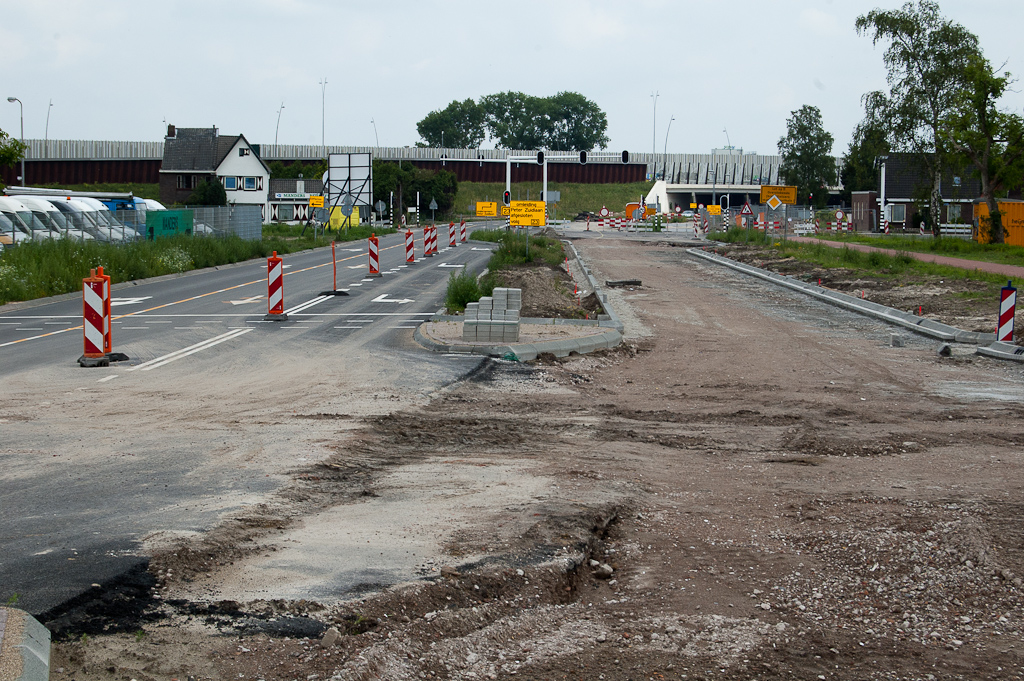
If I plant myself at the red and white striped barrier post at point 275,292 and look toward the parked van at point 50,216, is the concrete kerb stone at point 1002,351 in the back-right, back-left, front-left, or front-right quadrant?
back-right

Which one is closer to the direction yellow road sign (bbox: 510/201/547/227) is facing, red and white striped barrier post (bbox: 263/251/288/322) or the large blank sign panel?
the red and white striped barrier post

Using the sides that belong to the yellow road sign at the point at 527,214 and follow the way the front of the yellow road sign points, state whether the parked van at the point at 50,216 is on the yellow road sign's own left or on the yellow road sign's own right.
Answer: on the yellow road sign's own right

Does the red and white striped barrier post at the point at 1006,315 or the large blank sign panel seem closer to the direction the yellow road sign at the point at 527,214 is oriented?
the red and white striped barrier post

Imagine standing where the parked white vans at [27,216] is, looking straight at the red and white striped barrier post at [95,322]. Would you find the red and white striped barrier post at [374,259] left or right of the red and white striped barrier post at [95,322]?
left

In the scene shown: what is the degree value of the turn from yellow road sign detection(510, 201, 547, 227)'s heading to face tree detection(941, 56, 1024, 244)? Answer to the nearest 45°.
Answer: approximately 135° to its left

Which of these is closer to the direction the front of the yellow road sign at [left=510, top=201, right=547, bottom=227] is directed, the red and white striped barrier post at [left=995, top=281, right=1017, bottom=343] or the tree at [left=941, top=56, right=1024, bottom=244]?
the red and white striped barrier post

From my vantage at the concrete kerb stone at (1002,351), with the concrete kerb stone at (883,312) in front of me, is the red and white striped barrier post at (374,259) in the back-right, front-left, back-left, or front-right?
front-left

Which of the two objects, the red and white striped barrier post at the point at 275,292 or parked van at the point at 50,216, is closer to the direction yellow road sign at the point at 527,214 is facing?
the red and white striped barrier post

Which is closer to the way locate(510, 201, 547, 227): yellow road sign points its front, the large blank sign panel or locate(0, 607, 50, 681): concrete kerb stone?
the concrete kerb stone

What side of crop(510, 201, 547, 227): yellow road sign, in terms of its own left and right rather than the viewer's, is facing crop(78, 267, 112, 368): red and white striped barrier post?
front

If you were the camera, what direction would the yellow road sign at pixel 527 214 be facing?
facing the viewer

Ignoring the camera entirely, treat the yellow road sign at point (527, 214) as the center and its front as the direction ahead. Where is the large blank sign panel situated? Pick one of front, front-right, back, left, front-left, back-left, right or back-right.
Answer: back-right

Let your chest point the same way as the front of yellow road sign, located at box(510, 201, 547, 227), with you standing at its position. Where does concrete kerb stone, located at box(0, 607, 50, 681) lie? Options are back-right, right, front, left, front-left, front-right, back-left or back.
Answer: front
